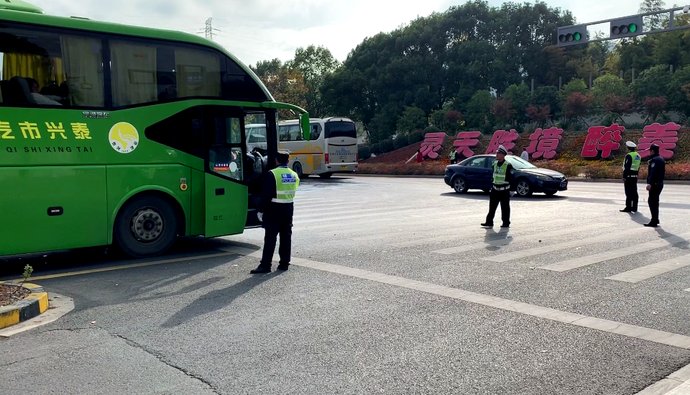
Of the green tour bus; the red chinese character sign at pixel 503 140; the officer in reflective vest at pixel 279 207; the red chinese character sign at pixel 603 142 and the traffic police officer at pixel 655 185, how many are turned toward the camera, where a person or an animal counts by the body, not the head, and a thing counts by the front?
2

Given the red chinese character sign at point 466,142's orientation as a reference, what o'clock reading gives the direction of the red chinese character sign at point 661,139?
the red chinese character sign at point 661,139 is roughly at 10 o'clock from the red chinese character sign at point 466,142.

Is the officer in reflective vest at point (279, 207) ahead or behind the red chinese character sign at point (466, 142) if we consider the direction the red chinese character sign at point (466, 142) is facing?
ahead

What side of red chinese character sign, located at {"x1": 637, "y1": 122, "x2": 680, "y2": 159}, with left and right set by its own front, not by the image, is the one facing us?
front

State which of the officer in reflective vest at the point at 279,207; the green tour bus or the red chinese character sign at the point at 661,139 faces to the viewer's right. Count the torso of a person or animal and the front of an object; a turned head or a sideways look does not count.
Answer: the green tour bus

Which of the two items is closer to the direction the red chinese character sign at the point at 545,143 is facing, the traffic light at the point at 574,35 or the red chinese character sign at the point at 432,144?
the traffic light

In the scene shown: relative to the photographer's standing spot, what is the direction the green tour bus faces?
facing to the right of the viewer

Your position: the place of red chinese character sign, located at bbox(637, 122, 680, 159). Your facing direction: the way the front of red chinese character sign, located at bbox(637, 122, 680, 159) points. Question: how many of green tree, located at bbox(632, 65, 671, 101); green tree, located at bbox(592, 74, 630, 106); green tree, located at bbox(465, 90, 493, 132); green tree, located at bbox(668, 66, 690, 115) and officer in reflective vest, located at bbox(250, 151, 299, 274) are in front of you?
1

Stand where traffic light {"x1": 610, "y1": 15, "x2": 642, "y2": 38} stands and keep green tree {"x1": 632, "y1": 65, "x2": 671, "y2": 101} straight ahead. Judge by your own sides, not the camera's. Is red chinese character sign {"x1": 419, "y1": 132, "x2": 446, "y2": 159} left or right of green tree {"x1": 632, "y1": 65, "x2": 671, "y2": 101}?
left

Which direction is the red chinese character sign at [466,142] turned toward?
toward the camera

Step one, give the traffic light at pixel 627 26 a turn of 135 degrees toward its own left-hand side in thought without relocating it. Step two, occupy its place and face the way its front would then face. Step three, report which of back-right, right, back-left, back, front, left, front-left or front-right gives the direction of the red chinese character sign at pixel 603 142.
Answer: left

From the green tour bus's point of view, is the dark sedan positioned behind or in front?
in front

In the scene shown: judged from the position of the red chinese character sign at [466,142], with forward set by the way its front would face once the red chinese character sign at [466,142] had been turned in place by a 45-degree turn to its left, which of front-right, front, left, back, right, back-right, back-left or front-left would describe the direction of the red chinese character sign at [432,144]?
back

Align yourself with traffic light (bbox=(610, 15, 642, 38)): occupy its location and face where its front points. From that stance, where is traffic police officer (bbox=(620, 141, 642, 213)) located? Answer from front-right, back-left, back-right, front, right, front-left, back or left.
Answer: front-left

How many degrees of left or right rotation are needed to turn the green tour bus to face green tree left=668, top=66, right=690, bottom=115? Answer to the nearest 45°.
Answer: approximately 45° to its left
